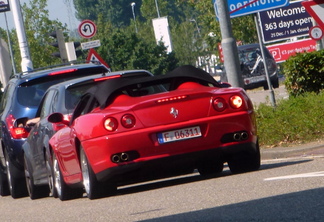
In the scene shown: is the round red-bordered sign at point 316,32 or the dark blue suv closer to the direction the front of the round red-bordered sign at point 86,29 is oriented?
the dark blue suv

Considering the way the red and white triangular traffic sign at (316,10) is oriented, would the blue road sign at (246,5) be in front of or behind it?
behind

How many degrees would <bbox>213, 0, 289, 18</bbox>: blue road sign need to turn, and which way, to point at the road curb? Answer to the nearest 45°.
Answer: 0° — it already faces it

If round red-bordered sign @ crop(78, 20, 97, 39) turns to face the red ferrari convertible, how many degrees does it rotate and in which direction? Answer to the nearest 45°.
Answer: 0° — it already faces it

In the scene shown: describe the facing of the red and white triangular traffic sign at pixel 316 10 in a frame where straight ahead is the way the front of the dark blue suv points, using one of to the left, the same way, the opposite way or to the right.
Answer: the opposite way
